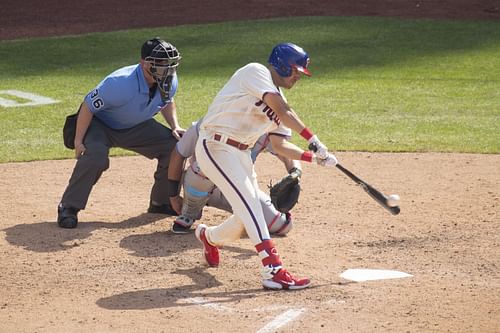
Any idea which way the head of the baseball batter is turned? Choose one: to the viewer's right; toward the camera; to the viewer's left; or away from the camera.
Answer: to the viewer's right

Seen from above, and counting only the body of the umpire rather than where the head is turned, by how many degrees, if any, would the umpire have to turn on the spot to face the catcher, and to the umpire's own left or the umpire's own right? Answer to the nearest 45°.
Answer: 0° — they already face them

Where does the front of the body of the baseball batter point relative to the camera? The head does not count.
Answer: to the viewer's right

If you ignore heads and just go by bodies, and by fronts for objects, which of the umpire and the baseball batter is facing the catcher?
the umpire

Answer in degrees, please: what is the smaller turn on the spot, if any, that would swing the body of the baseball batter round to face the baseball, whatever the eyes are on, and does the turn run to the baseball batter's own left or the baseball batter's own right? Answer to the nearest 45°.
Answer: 0° — they already face it

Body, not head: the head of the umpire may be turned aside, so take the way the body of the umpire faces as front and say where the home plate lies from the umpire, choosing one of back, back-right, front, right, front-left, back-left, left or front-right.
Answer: front

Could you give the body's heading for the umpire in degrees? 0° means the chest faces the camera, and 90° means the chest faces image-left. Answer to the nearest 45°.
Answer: approximately 315°

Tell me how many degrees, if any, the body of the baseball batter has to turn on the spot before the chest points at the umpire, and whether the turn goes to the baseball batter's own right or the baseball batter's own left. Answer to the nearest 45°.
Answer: approximately 135° to the baseball batter's own left

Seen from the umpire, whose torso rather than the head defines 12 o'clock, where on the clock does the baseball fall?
The baseball is roughly at 12 o'clock from the umpire.

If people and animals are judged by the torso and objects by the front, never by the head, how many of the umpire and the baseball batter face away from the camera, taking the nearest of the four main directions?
0
